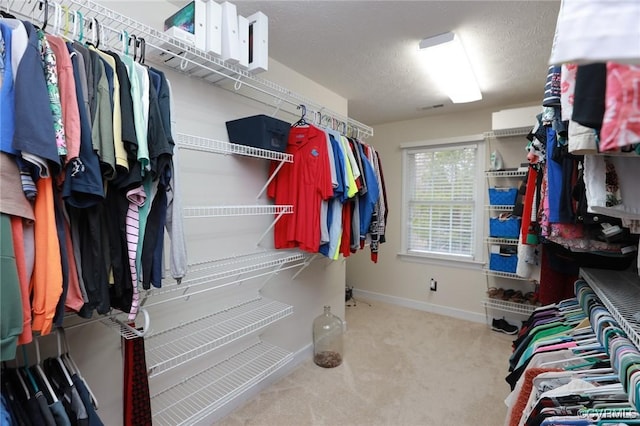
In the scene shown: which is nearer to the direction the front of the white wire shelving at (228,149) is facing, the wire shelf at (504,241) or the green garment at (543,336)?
the green garment

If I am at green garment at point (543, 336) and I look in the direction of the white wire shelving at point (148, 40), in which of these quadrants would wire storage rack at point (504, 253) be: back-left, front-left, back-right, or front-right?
back-right

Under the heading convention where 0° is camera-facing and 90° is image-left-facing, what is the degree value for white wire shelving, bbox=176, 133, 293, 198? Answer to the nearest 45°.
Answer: approximately 315°

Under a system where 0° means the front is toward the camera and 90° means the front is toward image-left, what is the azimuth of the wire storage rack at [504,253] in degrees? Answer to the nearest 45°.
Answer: approximately 45°

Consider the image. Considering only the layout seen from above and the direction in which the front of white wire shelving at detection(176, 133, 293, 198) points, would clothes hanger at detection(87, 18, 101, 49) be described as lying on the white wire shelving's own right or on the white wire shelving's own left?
on the white wire shelving's own right

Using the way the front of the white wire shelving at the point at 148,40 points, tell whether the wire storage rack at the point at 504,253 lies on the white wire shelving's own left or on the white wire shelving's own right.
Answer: on the white wire shelving's own left

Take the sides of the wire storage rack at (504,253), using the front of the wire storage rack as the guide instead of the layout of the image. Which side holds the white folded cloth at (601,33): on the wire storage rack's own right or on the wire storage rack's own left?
on the wire storage rack's own left

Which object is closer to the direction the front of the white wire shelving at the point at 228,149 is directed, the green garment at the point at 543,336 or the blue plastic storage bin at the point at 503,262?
the green garment

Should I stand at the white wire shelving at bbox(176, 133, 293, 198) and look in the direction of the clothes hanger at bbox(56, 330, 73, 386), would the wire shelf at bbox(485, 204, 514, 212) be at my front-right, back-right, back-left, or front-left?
back-left

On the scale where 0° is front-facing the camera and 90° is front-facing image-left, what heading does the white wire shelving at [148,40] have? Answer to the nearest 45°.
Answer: approximately 315°
